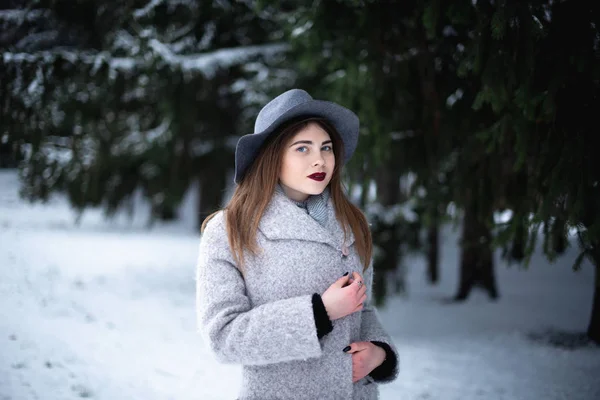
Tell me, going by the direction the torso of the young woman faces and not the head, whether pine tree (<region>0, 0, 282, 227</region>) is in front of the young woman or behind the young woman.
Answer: behind

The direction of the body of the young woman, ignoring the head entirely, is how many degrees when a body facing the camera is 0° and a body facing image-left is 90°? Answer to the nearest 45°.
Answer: approximately 315°
